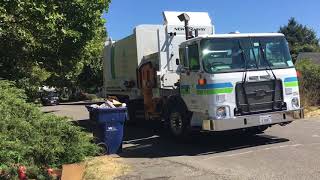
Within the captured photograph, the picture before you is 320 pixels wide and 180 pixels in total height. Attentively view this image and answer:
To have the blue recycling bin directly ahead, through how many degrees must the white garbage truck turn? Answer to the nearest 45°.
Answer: approximately 135° to its right

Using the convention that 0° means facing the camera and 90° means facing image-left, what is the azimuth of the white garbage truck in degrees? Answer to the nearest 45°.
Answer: approximately 315°

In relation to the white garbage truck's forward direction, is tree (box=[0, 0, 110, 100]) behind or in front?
behind

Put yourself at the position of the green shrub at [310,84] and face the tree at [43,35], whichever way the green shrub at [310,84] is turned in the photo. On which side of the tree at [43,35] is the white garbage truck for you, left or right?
left

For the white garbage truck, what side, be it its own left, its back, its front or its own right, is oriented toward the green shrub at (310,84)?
left

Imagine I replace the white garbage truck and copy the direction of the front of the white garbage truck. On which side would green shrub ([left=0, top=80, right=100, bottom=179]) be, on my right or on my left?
on my right
